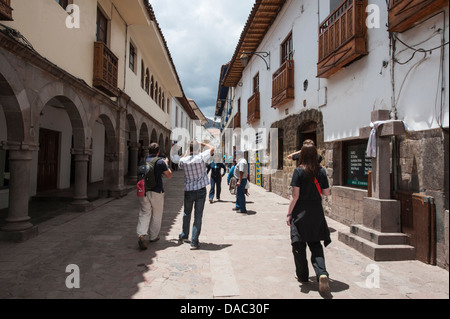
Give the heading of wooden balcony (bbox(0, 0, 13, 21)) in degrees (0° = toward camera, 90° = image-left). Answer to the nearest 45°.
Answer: approximately 315°

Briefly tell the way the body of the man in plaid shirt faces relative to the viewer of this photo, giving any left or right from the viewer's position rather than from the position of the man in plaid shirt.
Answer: facing away from the viewer

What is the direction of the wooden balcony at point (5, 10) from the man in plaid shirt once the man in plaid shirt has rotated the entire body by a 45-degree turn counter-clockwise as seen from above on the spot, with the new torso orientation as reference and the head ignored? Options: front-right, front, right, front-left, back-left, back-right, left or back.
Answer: front-left

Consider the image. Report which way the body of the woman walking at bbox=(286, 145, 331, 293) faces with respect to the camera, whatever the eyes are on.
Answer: away from the camera

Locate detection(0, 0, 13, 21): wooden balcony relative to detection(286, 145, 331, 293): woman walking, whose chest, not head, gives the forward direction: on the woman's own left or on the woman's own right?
on the woman's own left

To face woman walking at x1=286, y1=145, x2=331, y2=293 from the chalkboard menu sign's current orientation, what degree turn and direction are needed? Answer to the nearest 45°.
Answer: approximately 45° to its left

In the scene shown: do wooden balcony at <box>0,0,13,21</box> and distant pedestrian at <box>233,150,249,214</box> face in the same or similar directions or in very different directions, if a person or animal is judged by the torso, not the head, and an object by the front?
very different directions

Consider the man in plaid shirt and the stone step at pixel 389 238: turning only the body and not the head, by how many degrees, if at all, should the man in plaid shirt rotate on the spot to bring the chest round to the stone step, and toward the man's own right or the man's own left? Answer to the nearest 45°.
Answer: approximately 90° to the man's own right

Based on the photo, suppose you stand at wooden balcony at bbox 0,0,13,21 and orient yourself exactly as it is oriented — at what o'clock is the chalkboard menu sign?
The chalkboard menu sign is roughly at 11 o'clock from the wooden balcony.

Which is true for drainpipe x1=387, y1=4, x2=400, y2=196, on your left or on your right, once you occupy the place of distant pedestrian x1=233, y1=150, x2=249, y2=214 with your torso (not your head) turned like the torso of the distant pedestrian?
on your left

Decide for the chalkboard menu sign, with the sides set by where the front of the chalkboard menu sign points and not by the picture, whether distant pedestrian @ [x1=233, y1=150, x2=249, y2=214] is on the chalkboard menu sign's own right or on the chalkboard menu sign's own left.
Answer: on the chalkboard menu sign's own right
